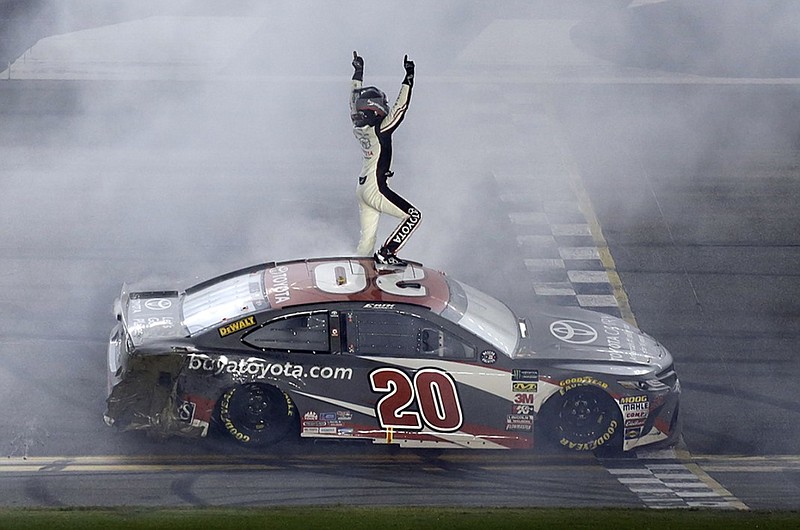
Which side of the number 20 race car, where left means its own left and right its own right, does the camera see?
right
